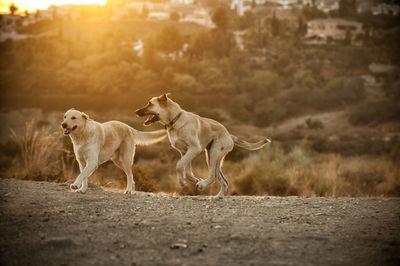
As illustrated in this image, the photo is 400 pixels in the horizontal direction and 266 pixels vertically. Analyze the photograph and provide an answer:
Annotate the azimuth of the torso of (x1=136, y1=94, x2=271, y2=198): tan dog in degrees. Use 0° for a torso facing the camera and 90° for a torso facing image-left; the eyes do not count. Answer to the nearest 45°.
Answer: approximately 90°

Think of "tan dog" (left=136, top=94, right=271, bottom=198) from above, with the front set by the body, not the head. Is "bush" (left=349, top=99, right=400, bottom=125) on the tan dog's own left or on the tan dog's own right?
on the tan dog's own right

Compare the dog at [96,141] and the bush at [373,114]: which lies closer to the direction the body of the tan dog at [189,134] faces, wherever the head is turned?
the dog

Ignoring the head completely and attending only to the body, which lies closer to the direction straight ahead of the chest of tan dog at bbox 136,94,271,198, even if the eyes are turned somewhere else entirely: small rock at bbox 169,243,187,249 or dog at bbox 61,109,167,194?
the dog

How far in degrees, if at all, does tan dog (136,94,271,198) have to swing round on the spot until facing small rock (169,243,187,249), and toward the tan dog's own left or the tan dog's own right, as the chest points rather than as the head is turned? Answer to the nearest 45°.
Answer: approximately 90° to the tan dog's own left

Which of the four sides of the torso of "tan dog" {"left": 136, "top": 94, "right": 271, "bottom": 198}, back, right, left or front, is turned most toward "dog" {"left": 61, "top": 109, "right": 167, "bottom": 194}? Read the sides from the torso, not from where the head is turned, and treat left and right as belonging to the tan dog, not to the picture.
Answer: front

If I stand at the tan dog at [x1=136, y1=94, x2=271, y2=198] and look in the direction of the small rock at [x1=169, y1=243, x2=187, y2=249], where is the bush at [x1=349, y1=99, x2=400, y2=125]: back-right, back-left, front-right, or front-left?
back-left
